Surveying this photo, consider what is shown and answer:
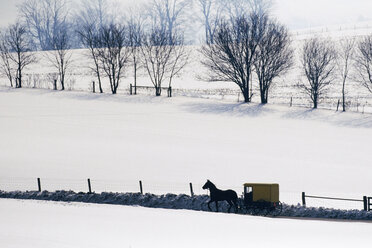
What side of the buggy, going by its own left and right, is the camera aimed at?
left

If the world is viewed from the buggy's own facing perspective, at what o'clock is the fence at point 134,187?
The fence is roughly at 1 o'clock from the buggy.
